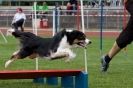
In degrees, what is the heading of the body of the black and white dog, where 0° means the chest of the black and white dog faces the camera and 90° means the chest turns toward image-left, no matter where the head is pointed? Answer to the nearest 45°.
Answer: approximately 270°
